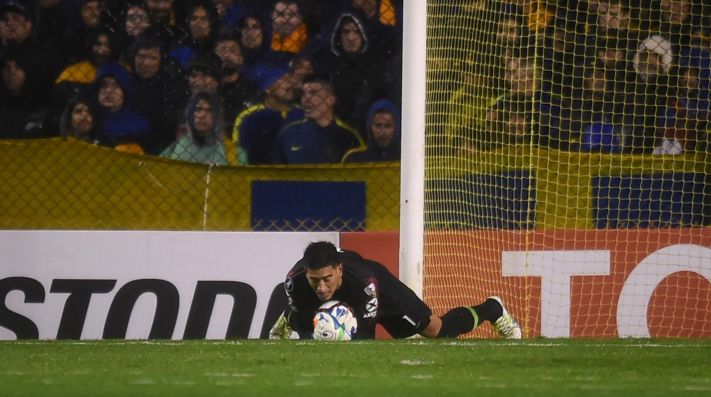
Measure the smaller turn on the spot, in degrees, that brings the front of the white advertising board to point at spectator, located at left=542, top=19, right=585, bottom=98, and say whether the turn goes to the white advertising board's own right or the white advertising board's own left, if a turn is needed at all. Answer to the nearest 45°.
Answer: approximately 90° to the white advertising board's own left

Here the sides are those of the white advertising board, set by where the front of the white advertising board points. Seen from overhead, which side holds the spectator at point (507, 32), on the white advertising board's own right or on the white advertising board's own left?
on the white advertising board's own left

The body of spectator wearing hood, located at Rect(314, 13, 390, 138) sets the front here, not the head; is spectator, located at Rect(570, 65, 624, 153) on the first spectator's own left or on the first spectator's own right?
on the first spectator's own left

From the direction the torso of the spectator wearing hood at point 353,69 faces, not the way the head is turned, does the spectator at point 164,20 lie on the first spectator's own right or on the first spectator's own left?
on the first spectator's own right
